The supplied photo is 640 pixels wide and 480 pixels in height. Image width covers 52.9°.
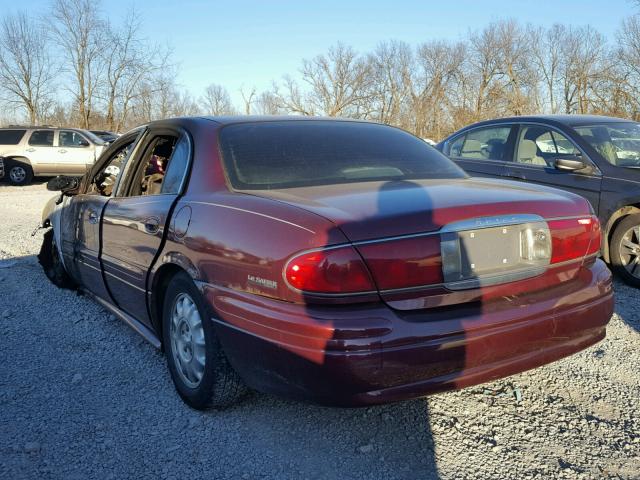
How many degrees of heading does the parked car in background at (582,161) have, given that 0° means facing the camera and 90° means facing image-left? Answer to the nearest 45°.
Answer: approximately 315°

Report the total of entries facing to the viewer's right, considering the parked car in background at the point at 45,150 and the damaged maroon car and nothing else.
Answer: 1

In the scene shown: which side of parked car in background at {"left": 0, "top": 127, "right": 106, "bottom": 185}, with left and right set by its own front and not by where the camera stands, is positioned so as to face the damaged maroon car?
right

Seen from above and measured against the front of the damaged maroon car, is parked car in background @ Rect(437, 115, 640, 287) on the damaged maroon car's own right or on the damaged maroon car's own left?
on the damaged maroon car's own right

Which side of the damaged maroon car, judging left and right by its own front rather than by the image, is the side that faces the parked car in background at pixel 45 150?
front

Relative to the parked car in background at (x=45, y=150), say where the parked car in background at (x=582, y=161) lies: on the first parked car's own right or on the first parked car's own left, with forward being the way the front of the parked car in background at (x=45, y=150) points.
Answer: on the first parked car's own right

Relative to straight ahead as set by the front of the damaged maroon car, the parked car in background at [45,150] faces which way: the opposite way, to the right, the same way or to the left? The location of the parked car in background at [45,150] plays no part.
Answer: to the right

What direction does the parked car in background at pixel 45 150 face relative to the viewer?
to the viewer's right

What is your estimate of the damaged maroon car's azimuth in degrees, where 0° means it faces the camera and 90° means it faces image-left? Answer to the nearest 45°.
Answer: approximately 135°

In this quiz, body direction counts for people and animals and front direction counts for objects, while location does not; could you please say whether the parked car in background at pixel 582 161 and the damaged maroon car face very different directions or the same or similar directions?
very different directions

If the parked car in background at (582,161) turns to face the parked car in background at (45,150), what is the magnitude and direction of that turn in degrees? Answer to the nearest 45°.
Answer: approximately 180°
